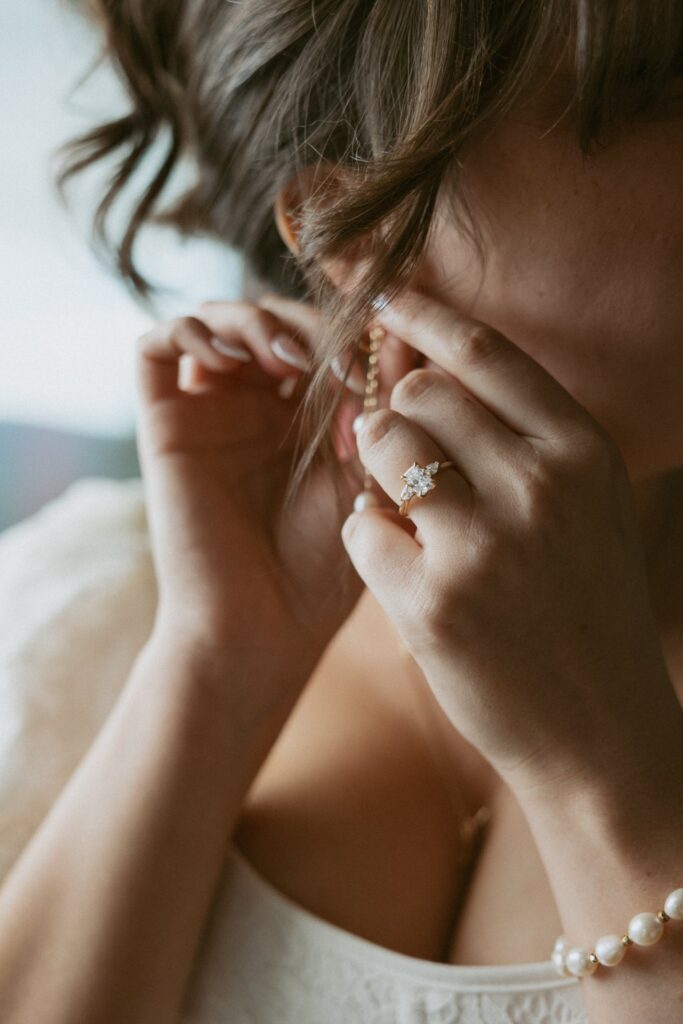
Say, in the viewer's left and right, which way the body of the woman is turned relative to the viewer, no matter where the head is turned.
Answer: facing the viewer and to the right of the viewer

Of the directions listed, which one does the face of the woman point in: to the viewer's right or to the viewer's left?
to the viewer's right
